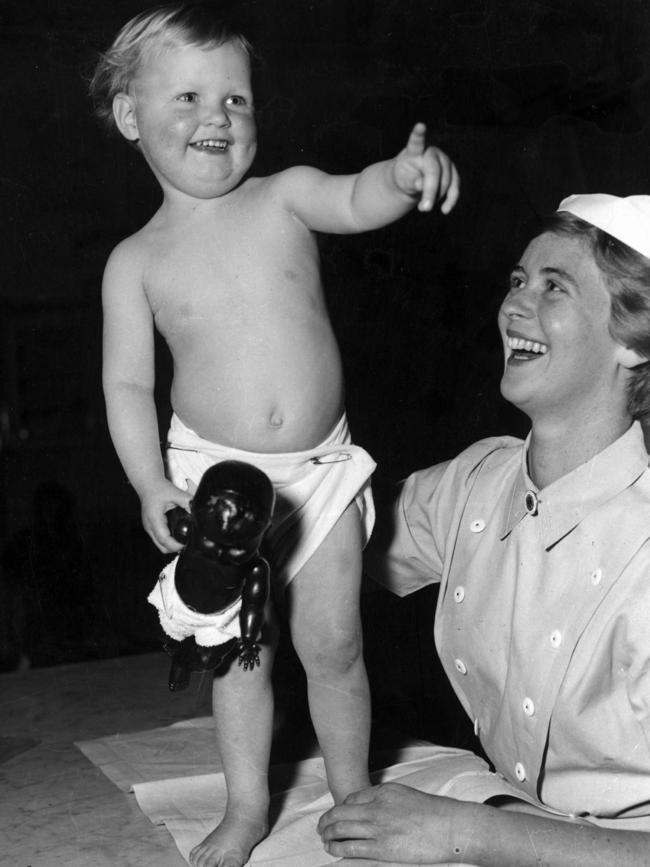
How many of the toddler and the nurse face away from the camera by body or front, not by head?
0

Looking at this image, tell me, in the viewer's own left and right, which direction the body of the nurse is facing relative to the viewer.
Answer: facing the viewer and to the left of the viewer

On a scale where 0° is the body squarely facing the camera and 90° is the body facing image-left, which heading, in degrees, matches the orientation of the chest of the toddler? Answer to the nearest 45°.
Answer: approximately 0°

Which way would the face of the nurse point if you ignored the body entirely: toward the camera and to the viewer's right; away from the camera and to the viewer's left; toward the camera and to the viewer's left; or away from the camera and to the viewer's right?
toward the camera and to the viewer's left
